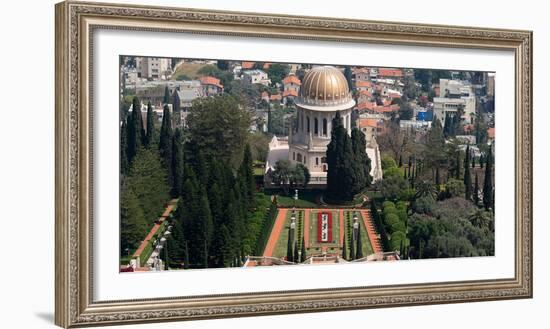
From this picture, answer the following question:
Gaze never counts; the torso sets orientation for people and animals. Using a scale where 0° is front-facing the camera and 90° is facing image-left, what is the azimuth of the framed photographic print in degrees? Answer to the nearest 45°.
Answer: approximately 315°
